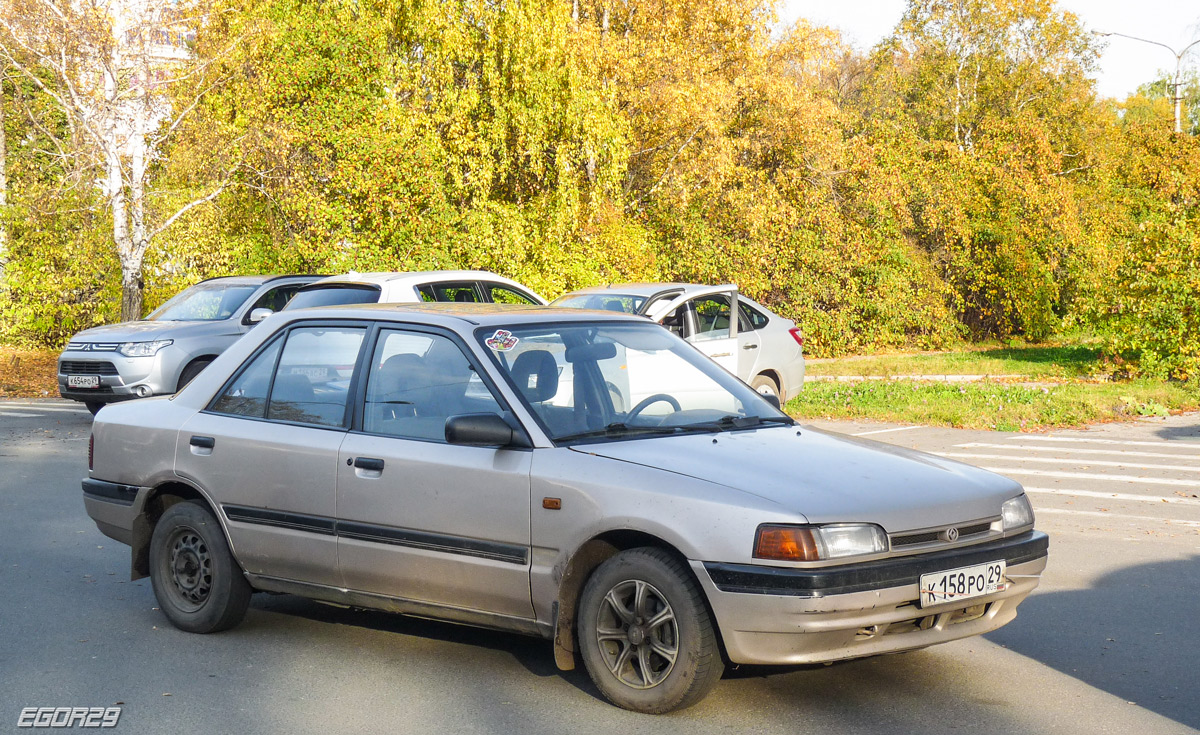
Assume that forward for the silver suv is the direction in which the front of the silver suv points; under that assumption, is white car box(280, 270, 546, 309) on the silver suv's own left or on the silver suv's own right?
on the silver suv's own left

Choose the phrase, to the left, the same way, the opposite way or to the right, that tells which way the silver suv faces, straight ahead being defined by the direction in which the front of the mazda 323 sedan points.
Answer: to the right

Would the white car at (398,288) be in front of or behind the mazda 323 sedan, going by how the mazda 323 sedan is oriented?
behind

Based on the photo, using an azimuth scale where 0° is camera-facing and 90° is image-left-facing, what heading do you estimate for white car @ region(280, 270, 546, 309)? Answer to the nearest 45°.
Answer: approximately 225°

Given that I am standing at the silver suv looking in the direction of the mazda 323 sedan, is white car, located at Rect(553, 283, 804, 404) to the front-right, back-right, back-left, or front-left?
front-left

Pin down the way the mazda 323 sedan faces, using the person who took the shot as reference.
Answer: facing the viewer and to the right of the viewer

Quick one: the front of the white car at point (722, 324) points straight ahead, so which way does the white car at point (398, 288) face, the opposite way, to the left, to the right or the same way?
the opposite way

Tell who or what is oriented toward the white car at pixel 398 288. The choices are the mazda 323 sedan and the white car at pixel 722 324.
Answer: the white car at pixel 722 324

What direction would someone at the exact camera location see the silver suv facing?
facing the viewer and to the left of the viewer

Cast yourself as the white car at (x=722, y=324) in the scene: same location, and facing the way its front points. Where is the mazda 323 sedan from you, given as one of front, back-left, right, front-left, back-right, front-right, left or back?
front-left

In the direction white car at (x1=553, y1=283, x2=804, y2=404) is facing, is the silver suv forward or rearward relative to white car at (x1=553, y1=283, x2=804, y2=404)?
forward

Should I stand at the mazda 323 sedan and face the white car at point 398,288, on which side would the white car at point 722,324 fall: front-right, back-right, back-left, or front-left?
front-right

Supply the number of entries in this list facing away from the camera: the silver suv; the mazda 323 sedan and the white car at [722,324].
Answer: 0

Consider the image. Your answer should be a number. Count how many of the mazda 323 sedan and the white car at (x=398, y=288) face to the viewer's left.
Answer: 0
